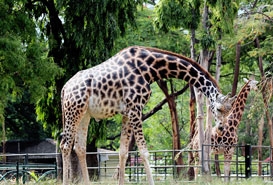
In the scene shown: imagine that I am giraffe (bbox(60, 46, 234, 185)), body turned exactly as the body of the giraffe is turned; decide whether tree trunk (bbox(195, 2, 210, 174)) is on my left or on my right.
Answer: on my left

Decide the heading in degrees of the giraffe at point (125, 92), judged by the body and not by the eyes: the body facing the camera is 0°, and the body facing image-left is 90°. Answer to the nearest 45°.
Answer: approximately 270°
